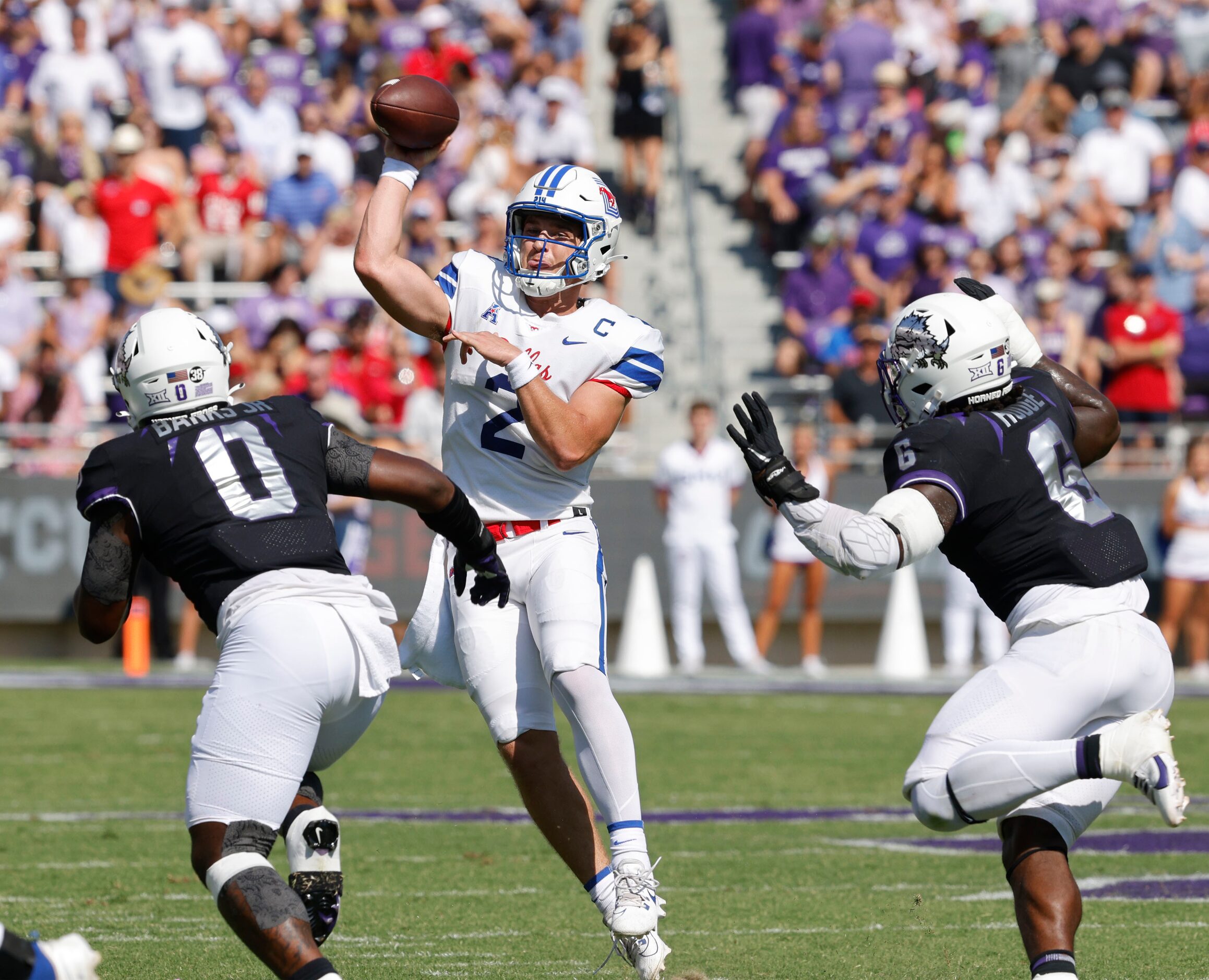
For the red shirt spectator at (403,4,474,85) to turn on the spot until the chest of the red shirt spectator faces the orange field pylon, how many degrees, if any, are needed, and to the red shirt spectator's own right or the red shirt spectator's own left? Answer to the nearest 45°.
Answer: approximately 45° to the red shirt spectator's own right

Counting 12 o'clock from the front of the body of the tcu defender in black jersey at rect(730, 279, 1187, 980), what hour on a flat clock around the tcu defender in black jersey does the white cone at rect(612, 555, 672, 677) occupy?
The white cone is roughly at 1 o'clock from the tcu defender in black jersey.

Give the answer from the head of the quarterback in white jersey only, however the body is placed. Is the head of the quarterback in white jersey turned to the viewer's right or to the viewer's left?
to the viewer's left

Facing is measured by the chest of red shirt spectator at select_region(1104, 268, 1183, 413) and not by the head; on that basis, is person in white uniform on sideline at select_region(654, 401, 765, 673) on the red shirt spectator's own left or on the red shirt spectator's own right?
on the red shirt spectator's own right

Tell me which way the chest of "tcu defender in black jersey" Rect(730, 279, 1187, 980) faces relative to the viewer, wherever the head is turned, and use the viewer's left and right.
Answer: facing away from the viewer and to the left of the viewer

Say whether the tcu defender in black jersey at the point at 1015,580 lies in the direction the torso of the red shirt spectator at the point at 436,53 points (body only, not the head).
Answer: yes

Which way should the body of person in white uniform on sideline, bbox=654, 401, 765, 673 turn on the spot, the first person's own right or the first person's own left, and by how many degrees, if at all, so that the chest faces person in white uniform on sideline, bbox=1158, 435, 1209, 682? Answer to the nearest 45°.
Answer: approximately 90° to the first person's own left

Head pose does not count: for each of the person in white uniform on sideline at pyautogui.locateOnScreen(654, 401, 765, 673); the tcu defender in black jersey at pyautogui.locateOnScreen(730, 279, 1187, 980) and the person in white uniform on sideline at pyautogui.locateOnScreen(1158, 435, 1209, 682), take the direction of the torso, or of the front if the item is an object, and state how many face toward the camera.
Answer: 2

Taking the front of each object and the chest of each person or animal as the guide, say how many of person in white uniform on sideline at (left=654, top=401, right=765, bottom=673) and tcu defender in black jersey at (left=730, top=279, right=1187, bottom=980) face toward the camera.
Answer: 1

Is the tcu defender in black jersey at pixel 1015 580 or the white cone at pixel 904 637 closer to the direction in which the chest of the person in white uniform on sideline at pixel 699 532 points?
the tcu defender in black jersey

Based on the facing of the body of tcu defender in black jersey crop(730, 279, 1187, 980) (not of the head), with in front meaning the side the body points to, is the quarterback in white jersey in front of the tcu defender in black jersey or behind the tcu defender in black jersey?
in front
